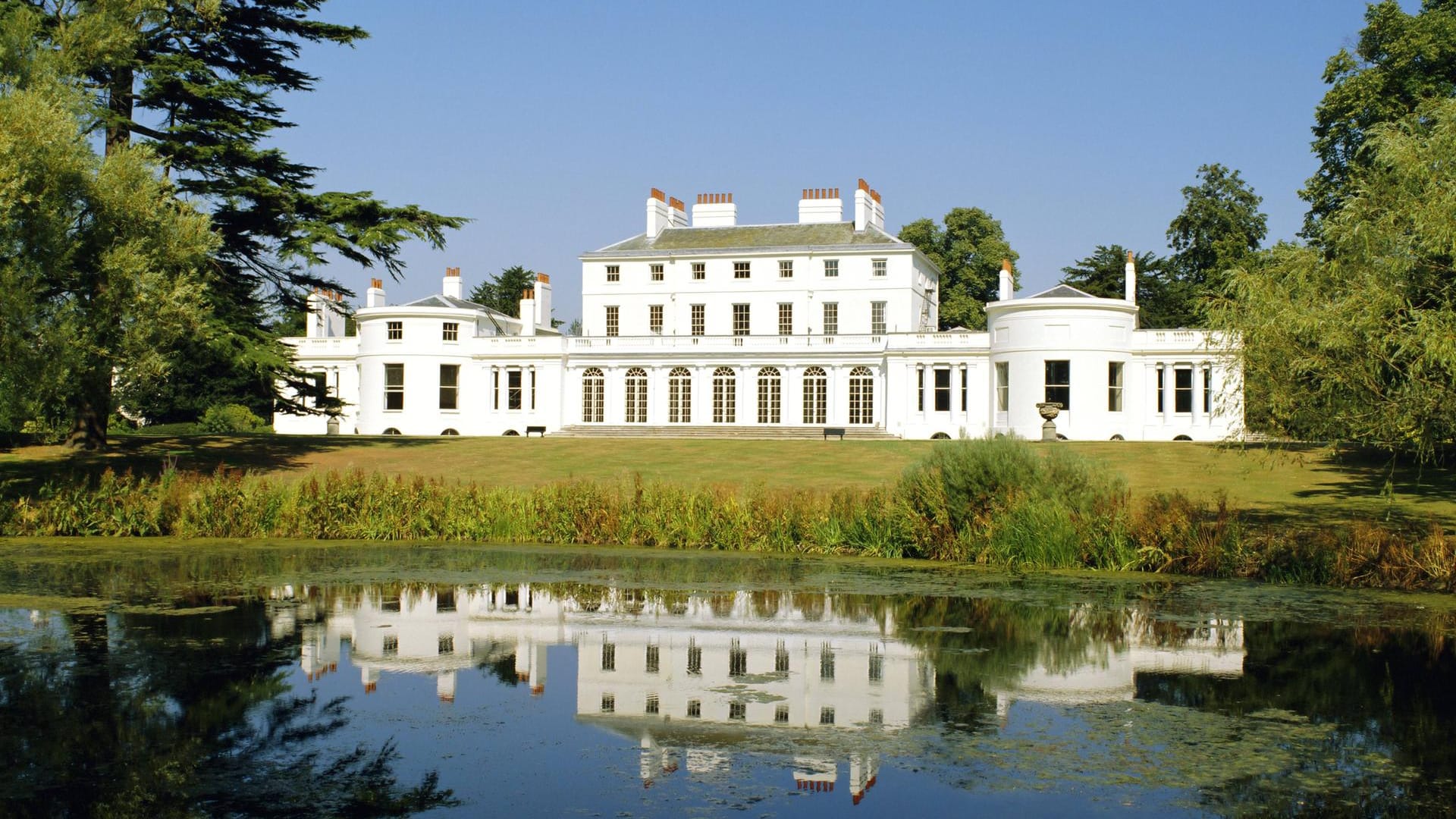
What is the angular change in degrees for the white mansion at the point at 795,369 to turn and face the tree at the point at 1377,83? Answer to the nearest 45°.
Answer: approximately 45° to its left

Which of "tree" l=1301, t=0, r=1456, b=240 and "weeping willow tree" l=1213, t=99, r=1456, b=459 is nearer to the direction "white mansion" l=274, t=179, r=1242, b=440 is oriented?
the weeping willow tree

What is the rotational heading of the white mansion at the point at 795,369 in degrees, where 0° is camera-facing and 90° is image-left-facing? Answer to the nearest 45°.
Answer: approximately 0°

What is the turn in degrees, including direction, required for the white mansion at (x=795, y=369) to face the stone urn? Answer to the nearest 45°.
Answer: approximately 45° to its left

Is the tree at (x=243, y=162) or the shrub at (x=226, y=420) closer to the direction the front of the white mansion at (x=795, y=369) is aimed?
the tree

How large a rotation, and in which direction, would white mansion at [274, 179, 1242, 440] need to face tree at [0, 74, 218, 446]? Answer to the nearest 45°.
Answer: approximately 45° to its right

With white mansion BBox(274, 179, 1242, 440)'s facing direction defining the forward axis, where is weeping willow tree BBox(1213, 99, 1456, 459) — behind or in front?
in front

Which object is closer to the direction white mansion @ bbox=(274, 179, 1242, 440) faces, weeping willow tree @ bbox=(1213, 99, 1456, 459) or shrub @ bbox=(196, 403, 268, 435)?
the weeping willow tree

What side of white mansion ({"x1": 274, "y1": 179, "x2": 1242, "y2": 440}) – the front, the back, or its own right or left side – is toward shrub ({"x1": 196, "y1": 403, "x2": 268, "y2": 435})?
right

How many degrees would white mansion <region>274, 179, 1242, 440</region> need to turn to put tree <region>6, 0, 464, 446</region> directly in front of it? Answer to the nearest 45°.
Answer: approximately 45° to its right
